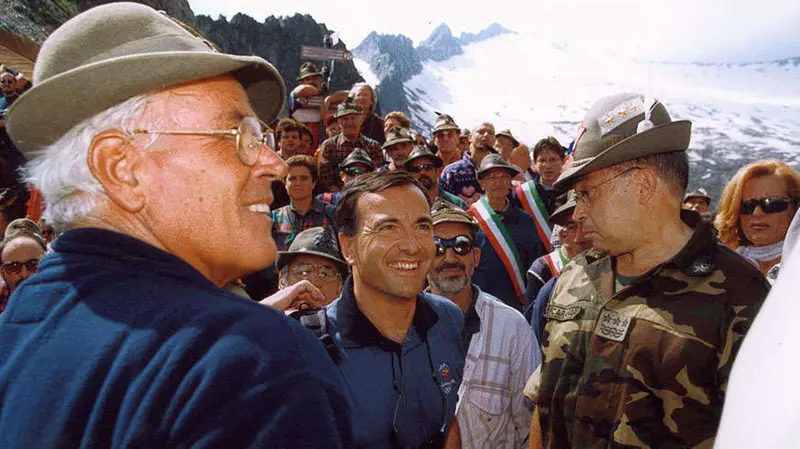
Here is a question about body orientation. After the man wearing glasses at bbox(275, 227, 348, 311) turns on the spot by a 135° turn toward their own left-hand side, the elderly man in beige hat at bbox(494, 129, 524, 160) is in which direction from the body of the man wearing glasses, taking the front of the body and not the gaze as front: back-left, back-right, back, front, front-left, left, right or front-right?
front

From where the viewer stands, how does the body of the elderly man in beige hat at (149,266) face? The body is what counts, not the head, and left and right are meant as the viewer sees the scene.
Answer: facing away from the viewer and to the right of the viewer

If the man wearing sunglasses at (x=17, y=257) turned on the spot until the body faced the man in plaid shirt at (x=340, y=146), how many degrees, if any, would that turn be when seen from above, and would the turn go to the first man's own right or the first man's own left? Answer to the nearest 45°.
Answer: approximately 90° to the first man's own left

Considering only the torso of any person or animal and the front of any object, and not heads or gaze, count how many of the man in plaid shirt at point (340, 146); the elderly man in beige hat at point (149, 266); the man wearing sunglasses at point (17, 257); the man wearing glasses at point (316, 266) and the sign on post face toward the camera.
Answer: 4

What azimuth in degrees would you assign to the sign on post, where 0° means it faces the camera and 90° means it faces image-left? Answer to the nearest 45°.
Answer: approximately 0°

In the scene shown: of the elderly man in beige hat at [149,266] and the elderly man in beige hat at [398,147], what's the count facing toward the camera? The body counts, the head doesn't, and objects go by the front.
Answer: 1

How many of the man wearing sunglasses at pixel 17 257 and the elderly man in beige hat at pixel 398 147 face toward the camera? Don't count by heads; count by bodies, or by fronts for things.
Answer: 2

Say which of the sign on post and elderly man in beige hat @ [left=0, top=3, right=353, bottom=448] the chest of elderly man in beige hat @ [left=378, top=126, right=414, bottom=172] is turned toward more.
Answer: the elderly man in beige hat

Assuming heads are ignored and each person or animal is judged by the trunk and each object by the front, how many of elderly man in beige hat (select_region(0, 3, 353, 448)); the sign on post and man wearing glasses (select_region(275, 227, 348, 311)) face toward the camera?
2

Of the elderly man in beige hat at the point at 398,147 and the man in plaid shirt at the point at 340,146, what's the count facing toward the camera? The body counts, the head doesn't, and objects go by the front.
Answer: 2

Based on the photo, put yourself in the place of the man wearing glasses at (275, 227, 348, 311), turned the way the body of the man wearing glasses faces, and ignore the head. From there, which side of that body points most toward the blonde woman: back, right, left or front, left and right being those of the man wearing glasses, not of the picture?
left
